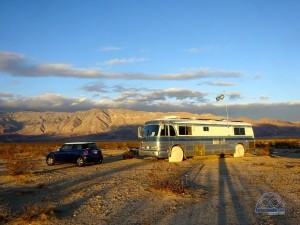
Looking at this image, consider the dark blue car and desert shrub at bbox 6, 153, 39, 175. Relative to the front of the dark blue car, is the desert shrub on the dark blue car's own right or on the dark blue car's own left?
on the dark blue car's own left

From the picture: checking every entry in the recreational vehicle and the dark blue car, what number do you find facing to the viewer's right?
0

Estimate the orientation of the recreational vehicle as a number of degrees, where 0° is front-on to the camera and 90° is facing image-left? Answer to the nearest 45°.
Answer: approximately 45°

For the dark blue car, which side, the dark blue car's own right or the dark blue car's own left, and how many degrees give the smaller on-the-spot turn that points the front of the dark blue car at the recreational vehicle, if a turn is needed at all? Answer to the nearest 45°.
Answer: approximately 135° to the dark blue car's own right

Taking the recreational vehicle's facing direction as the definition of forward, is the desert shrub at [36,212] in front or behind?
in front

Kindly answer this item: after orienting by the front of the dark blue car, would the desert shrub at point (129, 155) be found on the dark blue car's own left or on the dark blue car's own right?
on the dark blue car's own right

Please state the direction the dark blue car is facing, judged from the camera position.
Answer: facing away from the viewer and to the left of the viewer

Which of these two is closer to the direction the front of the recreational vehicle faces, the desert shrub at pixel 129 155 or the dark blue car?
the dark blue car

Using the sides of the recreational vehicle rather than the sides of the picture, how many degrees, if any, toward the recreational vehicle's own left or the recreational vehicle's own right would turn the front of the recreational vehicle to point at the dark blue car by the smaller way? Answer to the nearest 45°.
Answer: approximately 45° to the recreational vehicle's own right

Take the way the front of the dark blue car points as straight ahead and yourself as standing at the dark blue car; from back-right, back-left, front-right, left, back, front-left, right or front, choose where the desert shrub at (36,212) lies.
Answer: back-left
